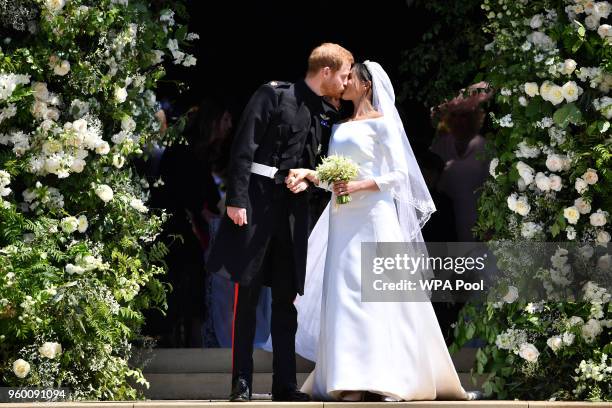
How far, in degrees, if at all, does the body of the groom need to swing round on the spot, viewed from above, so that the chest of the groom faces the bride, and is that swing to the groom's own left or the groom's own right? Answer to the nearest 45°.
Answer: approximately 45° to the groom's own left

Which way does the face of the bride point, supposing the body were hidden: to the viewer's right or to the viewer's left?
to the viewer's left

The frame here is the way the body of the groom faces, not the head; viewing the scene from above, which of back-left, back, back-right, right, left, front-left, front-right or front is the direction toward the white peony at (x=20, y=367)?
back-right

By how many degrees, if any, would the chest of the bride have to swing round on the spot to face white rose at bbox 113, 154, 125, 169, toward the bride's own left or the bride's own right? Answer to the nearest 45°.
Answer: approximately 45° to the bride's own right

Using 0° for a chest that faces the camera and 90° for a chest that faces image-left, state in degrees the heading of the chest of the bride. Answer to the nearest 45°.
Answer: approximately 45°

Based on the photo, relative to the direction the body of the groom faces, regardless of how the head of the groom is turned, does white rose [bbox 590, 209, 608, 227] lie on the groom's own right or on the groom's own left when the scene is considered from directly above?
on the groom's own left

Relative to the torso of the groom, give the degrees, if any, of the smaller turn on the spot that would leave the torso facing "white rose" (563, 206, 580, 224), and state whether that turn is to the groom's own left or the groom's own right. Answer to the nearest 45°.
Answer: approximately 45° to the groom's own left

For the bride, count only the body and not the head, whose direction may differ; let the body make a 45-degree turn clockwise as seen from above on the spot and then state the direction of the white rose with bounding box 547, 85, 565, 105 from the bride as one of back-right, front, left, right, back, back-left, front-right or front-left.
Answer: back

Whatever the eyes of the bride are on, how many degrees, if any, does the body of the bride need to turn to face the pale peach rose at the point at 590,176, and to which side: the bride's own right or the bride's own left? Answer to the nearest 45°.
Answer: approximately 135° to the bride's own left

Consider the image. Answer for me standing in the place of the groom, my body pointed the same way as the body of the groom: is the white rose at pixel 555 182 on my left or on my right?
on my left
